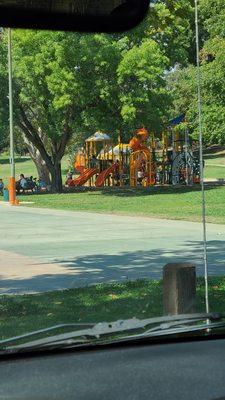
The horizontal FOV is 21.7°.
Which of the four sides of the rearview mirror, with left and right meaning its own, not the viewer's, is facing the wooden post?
back

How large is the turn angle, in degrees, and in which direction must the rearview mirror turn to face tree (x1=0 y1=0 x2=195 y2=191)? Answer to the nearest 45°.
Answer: approximately 180°

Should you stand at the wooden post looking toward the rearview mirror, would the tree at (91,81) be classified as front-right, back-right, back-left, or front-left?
back-right

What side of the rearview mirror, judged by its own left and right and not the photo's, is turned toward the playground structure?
back

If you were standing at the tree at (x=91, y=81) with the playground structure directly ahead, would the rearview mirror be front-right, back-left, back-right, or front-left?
back-right

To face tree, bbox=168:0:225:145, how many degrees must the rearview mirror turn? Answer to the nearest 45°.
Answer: approximately 180°

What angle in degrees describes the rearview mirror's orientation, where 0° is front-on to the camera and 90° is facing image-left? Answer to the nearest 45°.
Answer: approximately 0°
